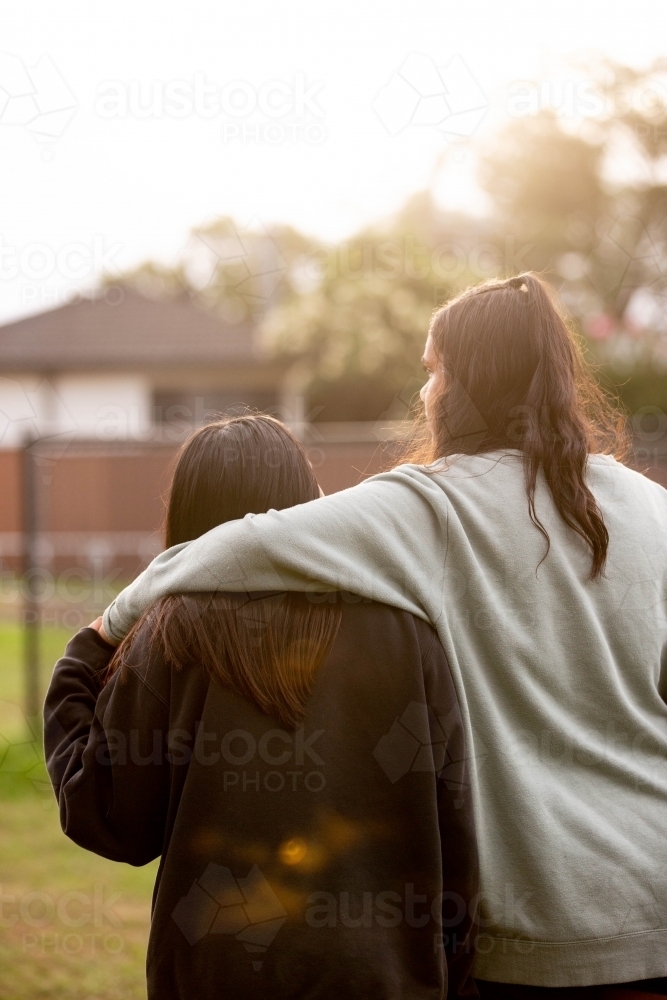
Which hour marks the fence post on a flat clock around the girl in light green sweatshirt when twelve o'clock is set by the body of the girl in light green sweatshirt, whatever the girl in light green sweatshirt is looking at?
The fence post is roughly at 11 o'clock from the girl in light green sweatshirt.

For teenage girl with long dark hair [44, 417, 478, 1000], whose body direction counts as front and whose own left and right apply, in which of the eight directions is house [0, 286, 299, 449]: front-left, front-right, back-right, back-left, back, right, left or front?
front

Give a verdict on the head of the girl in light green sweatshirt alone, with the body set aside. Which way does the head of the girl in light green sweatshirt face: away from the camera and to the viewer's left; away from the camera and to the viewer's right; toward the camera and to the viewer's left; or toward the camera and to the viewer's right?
away from the camera and to the viewer's left

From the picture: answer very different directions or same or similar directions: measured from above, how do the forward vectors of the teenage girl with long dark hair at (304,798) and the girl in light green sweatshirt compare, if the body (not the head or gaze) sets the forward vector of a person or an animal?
same or similar directions

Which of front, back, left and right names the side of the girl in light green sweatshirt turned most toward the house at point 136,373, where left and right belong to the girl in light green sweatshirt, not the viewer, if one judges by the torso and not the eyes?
front

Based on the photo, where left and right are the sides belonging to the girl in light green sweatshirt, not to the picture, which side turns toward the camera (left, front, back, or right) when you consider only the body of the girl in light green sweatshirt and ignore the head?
back

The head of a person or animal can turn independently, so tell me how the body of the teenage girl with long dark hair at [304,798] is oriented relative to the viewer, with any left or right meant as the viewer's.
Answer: facing away from the viewer

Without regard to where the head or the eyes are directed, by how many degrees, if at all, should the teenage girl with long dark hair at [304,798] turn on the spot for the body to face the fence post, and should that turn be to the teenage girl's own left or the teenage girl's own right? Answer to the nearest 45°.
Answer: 0° — they already face it
